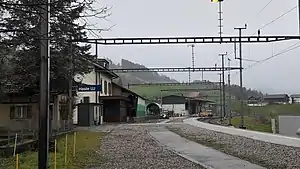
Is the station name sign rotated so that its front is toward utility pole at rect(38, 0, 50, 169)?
yes

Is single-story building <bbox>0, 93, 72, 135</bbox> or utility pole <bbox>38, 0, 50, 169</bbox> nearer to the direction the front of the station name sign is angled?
the utility pole

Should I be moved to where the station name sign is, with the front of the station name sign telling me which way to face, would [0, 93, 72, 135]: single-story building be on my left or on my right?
on my right

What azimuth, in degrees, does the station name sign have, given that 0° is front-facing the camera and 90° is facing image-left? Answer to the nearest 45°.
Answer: approximately 0°
